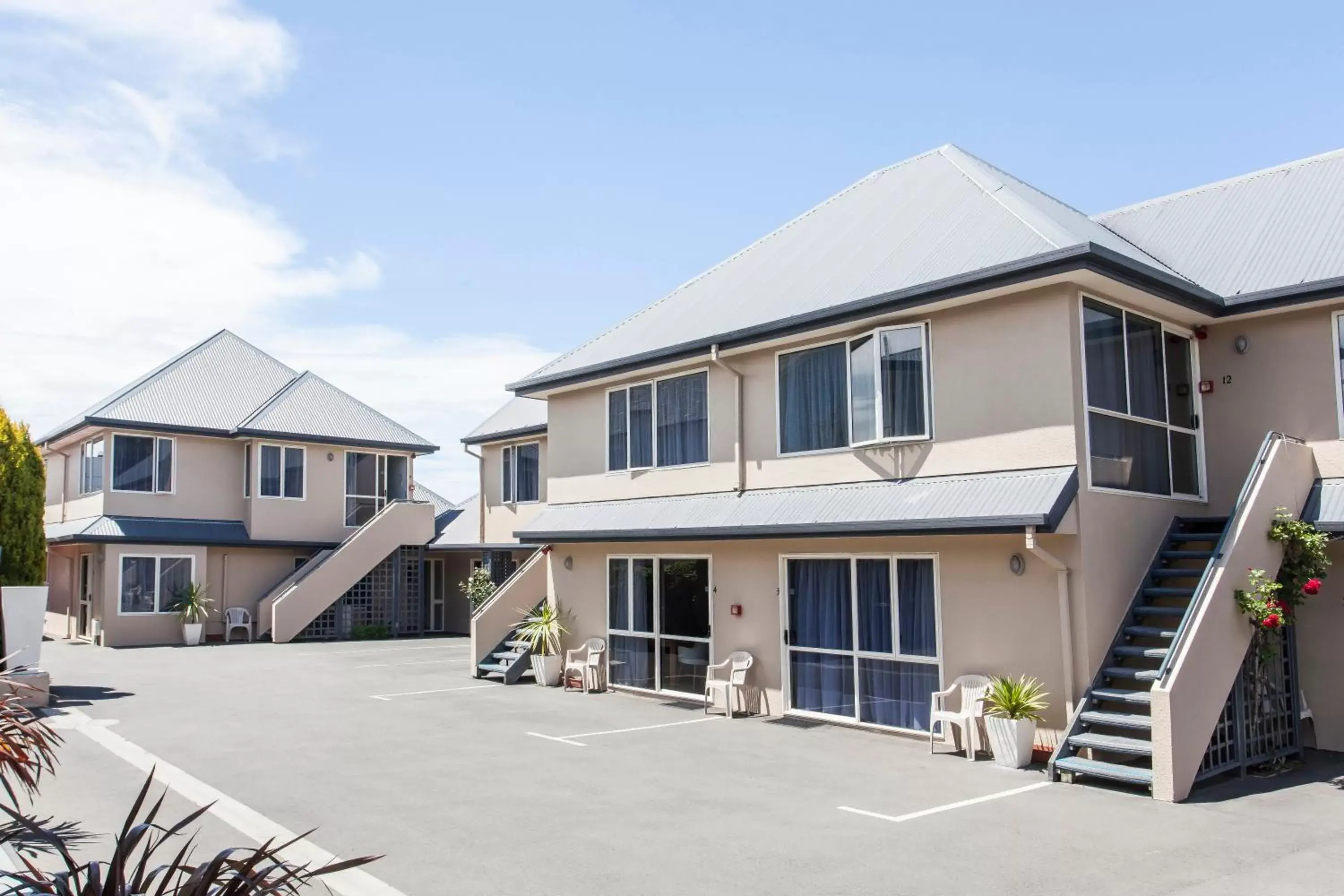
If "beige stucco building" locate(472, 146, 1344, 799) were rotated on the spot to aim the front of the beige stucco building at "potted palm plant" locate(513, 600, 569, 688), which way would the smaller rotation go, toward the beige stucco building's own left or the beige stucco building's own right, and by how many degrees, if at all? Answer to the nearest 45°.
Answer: approximately 90° to the beige stucco building's own right

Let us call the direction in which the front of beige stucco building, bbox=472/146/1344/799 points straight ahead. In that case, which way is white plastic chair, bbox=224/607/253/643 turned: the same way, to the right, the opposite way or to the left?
to the left

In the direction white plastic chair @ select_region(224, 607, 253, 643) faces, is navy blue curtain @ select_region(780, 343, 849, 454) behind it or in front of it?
in front

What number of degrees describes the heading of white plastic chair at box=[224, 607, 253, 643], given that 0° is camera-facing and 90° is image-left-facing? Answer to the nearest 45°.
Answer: approximately 0°

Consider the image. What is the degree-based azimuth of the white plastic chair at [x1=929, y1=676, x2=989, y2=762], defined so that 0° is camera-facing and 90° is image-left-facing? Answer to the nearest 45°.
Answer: approximately 45°

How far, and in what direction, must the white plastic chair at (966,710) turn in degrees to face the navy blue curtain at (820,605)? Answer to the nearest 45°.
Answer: approximately 90° to its right

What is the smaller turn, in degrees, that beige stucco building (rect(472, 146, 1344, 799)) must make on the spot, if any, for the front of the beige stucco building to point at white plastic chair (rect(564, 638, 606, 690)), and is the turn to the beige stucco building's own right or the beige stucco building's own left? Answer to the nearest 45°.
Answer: approximately 90° to the beige stucco building's own right

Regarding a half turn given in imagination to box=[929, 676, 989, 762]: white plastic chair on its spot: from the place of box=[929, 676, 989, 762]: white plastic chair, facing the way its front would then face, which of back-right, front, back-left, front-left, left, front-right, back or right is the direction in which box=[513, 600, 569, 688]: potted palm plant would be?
left

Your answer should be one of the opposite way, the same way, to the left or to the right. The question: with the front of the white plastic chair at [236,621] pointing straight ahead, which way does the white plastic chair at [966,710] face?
to the right

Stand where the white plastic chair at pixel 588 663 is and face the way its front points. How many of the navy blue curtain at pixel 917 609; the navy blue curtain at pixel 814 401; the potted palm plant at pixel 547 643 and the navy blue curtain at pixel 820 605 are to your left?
3

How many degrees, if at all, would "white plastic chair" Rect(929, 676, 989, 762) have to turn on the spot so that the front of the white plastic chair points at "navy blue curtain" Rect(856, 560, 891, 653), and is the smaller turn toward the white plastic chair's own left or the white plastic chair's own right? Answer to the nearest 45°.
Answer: approximately 90° to the white plastic chair's own right
